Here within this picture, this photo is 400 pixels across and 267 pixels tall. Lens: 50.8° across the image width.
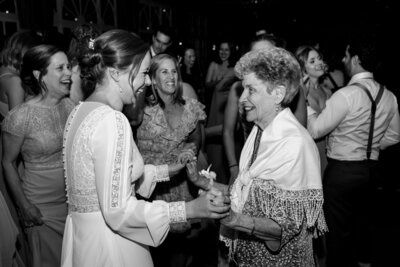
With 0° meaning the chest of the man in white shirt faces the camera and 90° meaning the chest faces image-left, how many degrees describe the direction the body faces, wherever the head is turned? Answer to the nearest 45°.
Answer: approximately 135°

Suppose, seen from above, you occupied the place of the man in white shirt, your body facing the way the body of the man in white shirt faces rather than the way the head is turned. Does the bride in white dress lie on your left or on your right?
on your left

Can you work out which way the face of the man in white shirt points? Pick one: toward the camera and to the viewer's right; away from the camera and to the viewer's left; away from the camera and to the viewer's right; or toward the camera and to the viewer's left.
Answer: away from the camera and to the viewer's left
